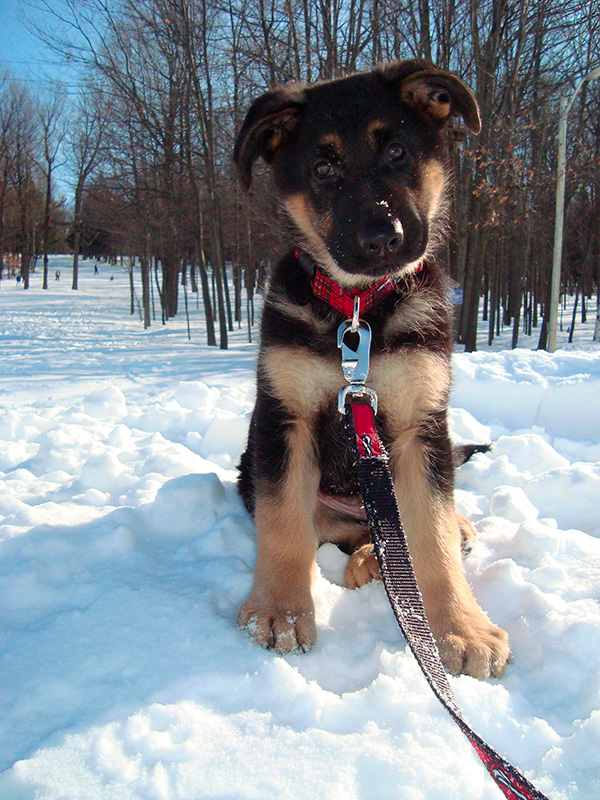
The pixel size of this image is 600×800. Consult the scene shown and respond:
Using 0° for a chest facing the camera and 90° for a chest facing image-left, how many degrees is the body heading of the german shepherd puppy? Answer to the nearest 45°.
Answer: approximately 0°
